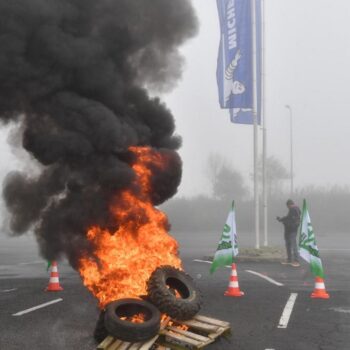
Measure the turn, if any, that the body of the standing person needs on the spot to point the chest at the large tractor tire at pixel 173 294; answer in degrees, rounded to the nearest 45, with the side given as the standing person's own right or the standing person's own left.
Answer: approximately 90° to the standing person's own left

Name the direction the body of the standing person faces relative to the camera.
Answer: to the viewer's left

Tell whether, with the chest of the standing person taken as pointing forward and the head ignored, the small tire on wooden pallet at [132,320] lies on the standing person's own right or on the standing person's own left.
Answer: on the standing person's own left

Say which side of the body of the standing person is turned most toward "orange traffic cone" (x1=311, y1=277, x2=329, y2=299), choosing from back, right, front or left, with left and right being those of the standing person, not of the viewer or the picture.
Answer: left

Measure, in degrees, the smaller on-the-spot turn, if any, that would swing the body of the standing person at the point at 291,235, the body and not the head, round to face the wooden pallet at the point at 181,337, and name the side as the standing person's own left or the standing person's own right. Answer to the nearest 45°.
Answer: approximately 90° to the standing person's own left

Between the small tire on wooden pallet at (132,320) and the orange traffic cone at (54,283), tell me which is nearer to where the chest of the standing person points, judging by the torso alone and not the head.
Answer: the orange traffic cone

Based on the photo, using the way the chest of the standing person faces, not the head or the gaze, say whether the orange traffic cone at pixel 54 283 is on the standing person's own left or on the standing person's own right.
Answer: on the standing person's own left

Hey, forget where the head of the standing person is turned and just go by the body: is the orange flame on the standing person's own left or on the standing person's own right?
on the standing person's own left
